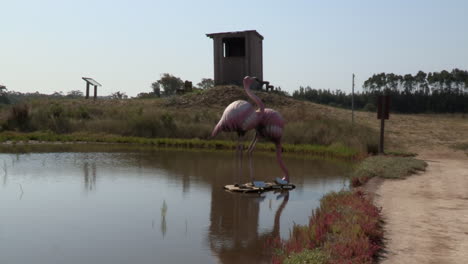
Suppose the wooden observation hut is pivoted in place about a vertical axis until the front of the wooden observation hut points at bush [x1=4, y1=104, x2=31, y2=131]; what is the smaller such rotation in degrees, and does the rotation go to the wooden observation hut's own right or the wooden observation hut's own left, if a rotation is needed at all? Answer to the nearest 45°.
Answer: approximately 45° to the wooden observation hut's own right

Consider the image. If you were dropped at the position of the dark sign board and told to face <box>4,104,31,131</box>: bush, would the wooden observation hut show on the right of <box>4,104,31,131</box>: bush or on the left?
right

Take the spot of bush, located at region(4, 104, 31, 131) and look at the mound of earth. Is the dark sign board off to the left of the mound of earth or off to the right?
right
